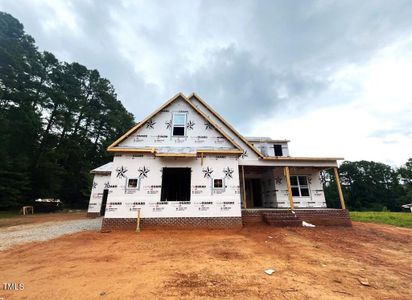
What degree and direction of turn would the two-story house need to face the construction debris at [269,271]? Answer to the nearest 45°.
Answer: approximately 45° to its left

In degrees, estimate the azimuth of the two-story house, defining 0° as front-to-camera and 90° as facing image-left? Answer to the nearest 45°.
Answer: approximately 0°

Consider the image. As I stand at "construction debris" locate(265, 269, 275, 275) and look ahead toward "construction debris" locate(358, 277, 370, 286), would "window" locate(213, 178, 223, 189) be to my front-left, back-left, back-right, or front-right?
back-left

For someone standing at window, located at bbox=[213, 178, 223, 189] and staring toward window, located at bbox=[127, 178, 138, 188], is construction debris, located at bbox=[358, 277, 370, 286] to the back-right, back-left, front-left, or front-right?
back-left
